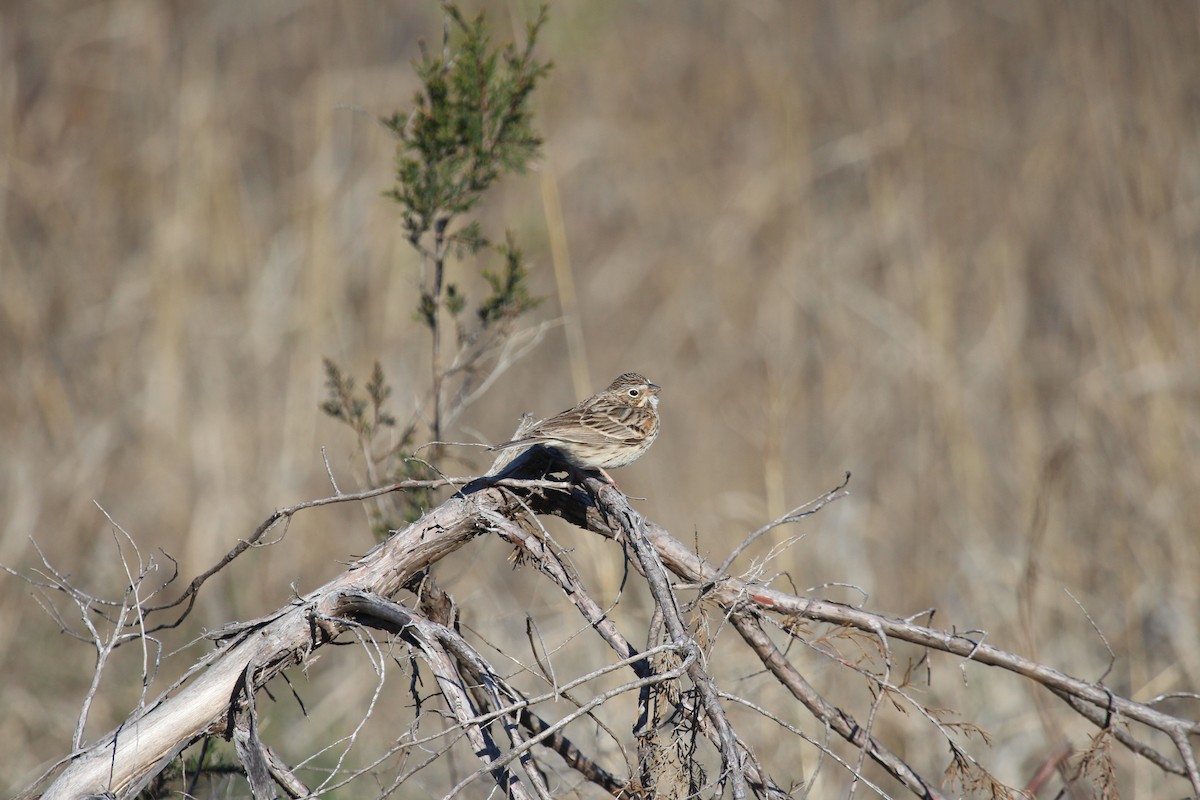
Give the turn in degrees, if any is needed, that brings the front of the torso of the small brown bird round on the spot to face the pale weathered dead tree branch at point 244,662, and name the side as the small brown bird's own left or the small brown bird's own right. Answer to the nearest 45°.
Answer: approximately 135° to the small brown bird's own right

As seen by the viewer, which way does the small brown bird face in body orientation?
to the viewer's right
